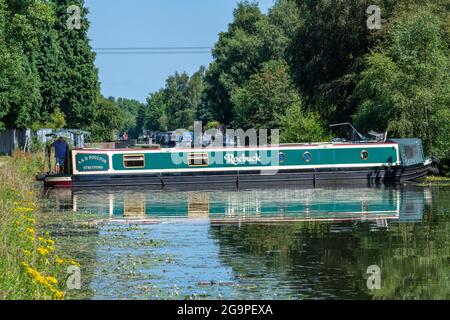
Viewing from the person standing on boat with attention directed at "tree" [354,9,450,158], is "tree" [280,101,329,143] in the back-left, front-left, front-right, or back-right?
front-left

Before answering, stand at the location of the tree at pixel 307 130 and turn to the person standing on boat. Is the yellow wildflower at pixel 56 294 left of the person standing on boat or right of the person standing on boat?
left

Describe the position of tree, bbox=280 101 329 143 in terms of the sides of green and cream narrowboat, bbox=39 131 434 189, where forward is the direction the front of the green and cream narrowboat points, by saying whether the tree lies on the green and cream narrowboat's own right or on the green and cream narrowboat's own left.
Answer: on the green and cream narrowboat's own left

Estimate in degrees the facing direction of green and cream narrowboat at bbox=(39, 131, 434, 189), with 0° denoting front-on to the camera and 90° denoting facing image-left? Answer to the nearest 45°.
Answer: approximately 270°

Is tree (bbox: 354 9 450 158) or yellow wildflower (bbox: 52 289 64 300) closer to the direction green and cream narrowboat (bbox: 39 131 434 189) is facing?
the tree

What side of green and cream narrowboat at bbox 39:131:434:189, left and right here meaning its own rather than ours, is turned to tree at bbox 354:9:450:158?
front

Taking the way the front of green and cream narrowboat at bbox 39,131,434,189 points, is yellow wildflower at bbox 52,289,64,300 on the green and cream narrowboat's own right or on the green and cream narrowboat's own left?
on the green and cream narrowboat's own right
